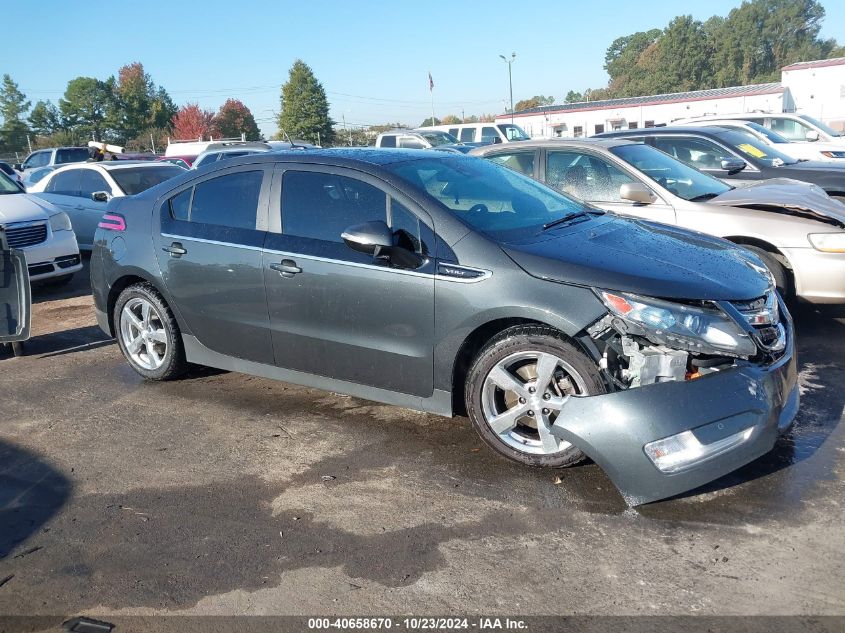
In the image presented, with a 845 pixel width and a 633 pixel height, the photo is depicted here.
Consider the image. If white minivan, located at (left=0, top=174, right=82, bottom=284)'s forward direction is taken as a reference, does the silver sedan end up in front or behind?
in front

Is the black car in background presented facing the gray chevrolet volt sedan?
no

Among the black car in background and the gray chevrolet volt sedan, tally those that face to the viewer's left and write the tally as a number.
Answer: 0

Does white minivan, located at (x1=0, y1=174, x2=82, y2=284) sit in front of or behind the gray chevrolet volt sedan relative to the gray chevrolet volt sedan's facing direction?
behind

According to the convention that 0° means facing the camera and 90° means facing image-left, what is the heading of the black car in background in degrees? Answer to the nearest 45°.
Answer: approximately 315°

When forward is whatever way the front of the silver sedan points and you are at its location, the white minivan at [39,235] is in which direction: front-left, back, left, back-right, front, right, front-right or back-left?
back-right

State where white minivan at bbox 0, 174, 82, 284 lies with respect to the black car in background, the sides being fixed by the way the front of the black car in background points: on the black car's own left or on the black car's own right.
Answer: on the black car's own right

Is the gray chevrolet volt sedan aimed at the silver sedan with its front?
no

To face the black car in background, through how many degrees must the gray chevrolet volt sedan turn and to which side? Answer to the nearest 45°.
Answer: approximately 90° to its left

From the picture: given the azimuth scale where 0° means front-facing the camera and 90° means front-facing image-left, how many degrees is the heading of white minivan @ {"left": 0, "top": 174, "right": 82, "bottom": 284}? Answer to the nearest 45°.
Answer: approximately 315°

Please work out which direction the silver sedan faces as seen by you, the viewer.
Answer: facing the viewer and to the right of the viewer

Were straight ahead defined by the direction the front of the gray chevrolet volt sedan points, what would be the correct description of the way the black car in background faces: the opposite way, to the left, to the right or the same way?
the same way
